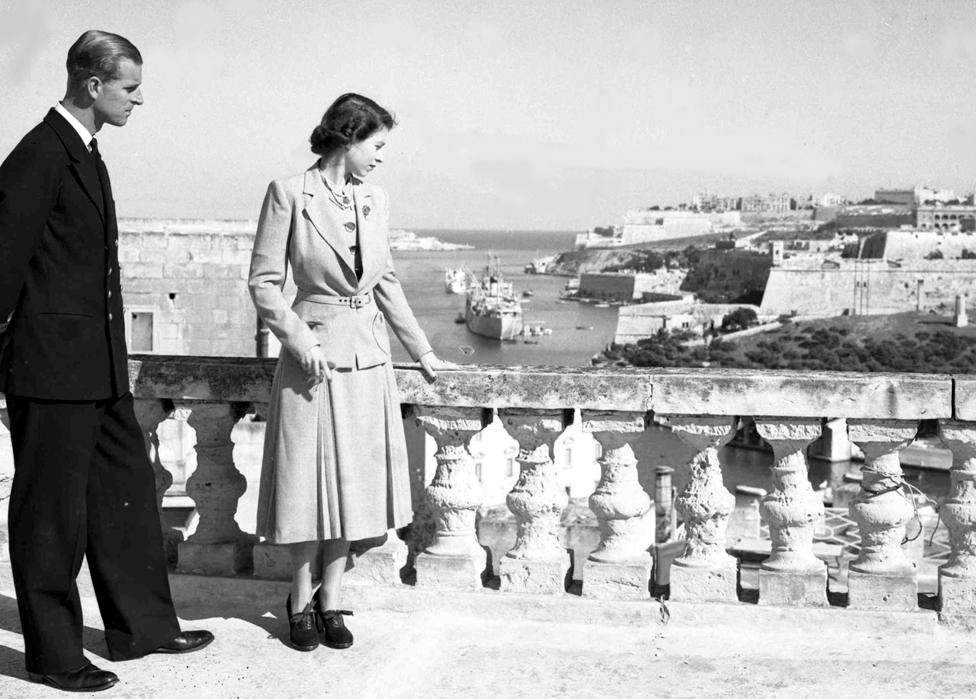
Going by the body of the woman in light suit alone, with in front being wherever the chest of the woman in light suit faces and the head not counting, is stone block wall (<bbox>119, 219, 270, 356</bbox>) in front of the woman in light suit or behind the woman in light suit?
behind

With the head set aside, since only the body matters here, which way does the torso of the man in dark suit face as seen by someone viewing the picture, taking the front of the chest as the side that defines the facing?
to the viewer's right

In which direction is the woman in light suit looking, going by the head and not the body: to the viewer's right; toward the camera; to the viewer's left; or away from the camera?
to the viewer's right

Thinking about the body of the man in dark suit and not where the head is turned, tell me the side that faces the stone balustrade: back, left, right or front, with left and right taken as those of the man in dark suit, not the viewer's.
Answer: front

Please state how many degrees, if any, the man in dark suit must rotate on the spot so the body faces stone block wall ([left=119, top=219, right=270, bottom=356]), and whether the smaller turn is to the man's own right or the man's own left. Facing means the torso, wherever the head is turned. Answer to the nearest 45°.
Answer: approximately 90° to the man's own left

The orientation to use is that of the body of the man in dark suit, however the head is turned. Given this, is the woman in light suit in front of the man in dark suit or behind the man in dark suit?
in front

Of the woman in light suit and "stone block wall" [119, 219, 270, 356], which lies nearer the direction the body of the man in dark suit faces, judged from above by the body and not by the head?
the woman in light suit

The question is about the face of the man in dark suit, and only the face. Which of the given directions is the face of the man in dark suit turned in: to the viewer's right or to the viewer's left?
to the viewer's right

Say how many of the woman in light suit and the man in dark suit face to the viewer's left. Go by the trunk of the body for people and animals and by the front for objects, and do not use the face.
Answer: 0
